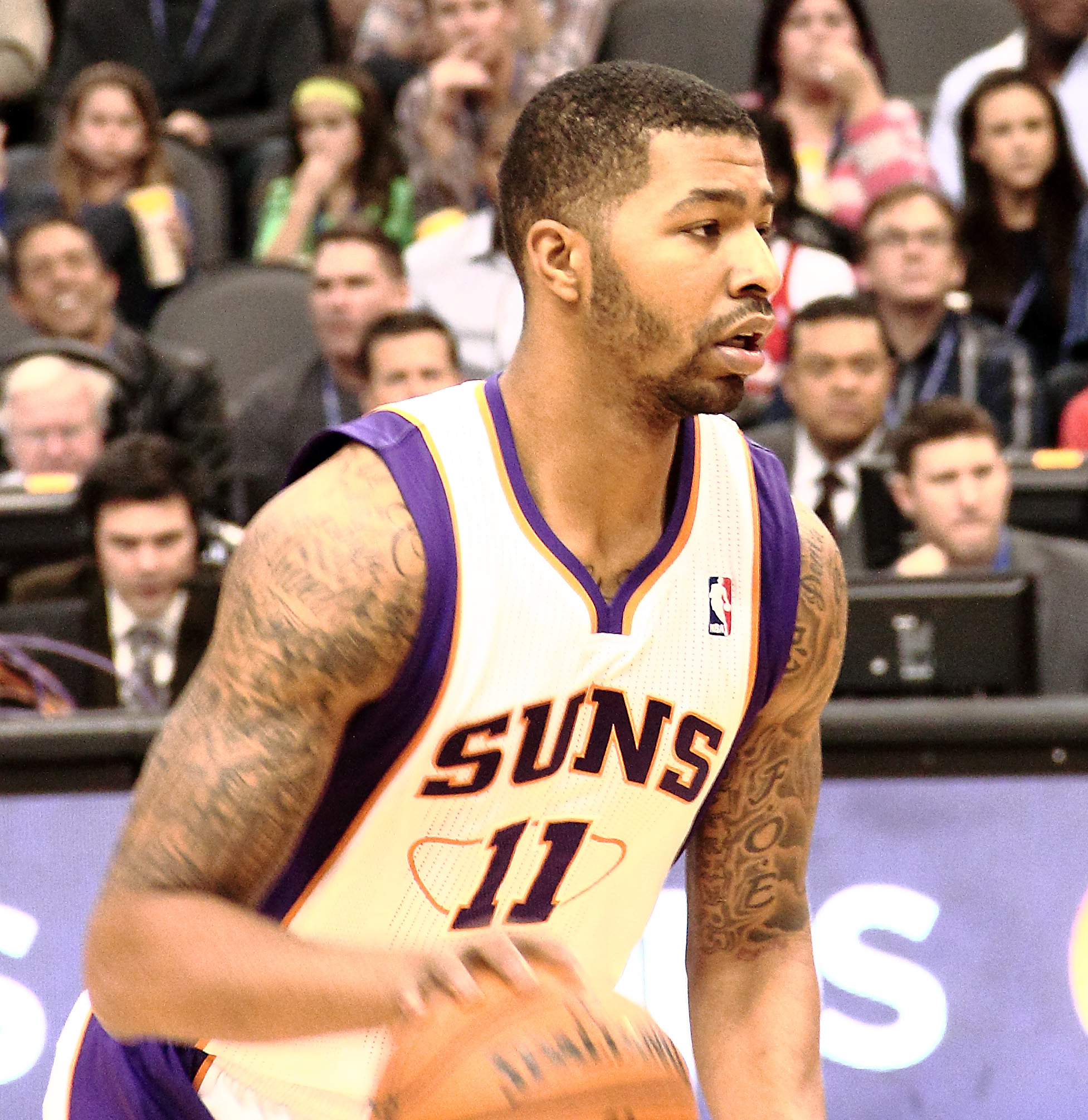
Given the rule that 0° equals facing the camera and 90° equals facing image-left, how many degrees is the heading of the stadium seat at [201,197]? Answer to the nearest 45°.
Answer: approximately 0°

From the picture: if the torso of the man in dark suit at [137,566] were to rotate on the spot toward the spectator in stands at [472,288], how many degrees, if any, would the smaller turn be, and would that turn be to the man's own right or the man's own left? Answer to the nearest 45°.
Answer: approximately 135° to the man's own left

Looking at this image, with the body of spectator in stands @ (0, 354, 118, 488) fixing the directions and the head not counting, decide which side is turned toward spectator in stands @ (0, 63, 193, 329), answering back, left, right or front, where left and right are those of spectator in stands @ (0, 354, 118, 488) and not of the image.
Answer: back

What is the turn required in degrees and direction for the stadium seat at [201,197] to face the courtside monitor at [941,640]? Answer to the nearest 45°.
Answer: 0° — it already faces it

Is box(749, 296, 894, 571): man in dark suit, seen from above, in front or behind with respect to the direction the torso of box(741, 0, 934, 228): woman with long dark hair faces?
in front

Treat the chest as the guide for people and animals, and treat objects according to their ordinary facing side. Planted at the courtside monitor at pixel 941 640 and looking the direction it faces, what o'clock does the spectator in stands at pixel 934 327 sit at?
The spectator in stands is roughly at 12 o'clock from the courtside monitor.

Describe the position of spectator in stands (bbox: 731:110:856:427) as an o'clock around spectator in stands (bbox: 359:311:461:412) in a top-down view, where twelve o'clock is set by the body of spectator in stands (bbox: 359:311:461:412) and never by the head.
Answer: spectator in stands (bbox: 731:110:856:427) is roughly at 8 o'clock from spectator in stands (bbox: 359:311:461:412).

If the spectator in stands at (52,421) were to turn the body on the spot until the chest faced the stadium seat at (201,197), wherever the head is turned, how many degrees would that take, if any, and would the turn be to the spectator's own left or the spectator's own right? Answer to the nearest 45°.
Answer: approximately 180°

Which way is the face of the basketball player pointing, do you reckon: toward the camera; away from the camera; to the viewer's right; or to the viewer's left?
to the viewer's right

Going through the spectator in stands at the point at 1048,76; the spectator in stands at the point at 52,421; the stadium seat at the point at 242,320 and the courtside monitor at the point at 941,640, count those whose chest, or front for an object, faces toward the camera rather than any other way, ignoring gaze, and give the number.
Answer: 3

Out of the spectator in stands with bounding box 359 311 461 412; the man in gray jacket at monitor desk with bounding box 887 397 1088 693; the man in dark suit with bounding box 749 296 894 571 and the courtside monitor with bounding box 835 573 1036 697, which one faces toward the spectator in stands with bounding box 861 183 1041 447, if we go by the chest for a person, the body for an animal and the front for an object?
the courtside monitor

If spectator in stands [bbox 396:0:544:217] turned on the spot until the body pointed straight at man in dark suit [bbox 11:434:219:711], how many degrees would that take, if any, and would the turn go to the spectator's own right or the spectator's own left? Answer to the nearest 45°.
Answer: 0° — they already face them

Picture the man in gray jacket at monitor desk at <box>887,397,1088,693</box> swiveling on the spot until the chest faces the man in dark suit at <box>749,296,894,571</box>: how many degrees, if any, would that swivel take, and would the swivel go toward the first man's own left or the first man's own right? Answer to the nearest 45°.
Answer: approximately 135° to the first man's own right
